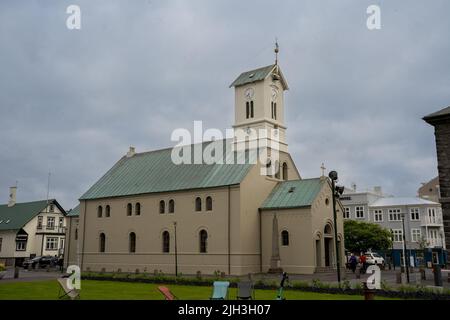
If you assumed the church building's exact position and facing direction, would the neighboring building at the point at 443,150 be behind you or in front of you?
in front
